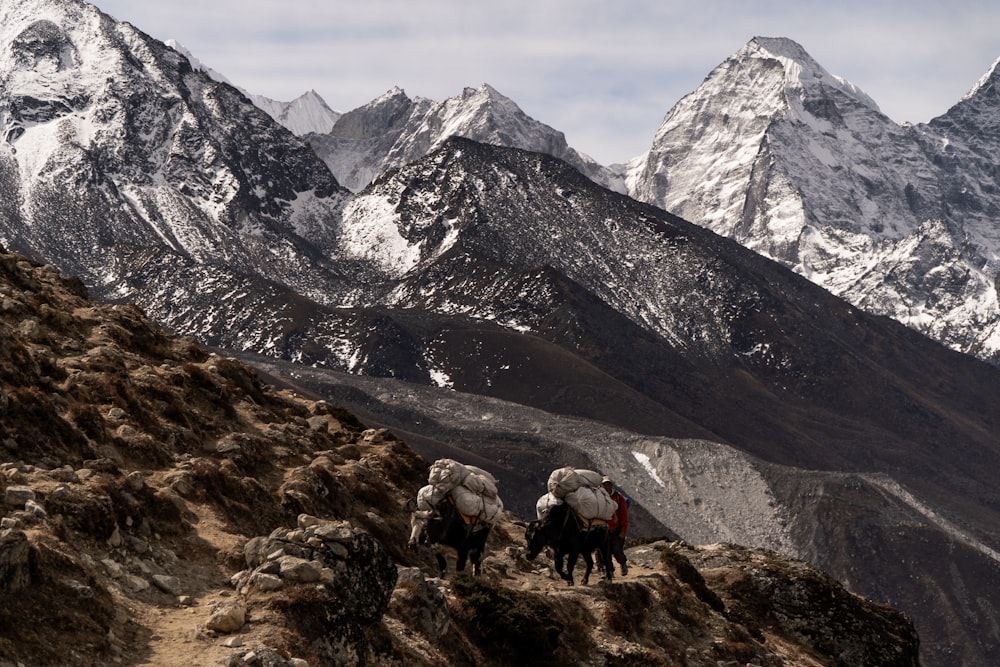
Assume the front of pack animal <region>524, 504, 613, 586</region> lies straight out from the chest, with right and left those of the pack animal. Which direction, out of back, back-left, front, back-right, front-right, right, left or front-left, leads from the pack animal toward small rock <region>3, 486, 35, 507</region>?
front-left

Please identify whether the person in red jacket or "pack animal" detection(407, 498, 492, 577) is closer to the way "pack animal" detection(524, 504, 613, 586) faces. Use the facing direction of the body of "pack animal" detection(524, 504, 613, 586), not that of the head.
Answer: the pack animal

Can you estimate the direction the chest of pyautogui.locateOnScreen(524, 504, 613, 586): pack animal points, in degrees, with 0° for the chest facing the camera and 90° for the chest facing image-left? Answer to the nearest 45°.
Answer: approximately 90°
